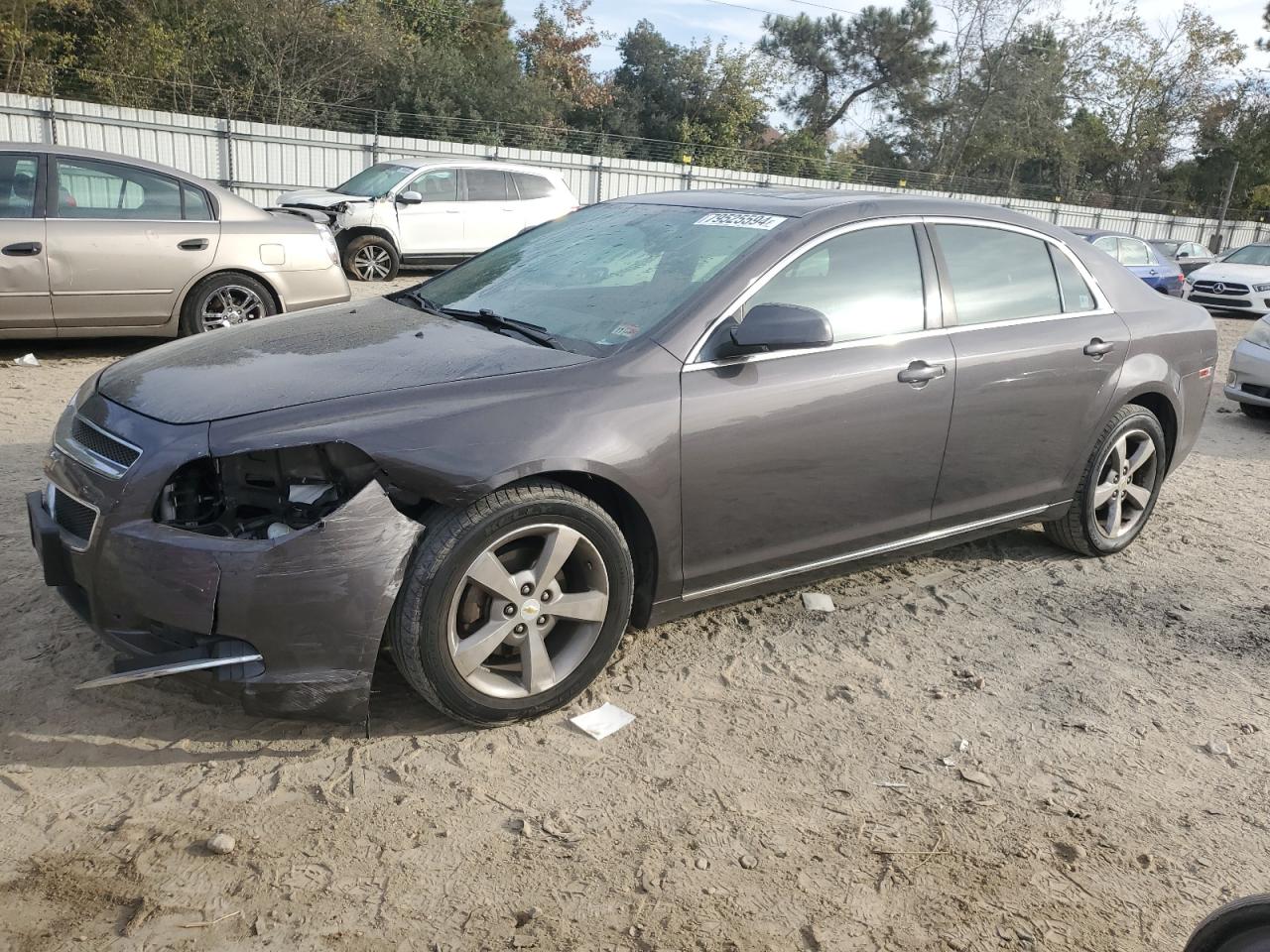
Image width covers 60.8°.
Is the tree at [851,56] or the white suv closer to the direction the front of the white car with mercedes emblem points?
the white suv

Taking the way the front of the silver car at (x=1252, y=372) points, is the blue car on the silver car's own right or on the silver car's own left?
on the silver car's own right

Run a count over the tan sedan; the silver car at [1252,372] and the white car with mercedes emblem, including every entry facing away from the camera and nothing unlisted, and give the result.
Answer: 0

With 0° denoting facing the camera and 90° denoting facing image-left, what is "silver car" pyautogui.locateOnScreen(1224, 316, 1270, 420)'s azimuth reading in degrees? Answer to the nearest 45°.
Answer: approximately 45°

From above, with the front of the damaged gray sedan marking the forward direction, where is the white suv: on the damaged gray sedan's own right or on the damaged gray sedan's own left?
on the damaged gray sedan's own right

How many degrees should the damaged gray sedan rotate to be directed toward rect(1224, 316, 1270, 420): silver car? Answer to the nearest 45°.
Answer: approximately 180°

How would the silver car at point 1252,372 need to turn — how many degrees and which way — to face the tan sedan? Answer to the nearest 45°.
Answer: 0° — it already faces it
